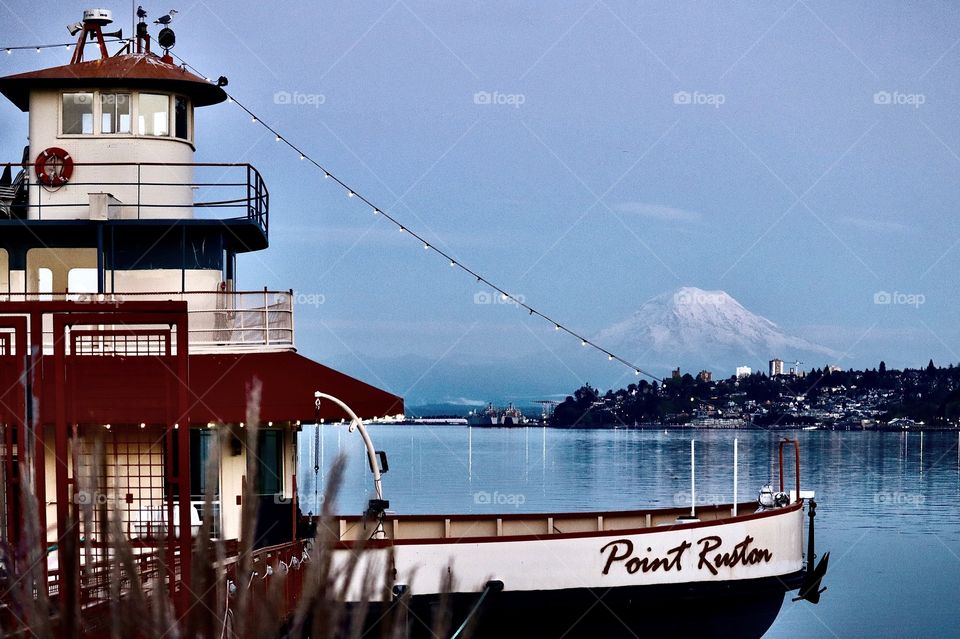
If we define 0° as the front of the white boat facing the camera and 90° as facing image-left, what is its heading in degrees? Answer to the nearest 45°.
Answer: approximately 270°

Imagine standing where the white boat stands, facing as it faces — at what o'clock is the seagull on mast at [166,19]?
The seagull on mast is roughly at 7 o'clock from the white boat.
